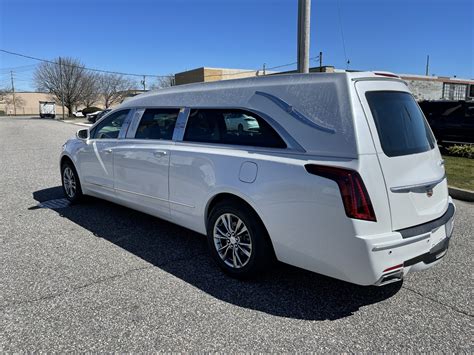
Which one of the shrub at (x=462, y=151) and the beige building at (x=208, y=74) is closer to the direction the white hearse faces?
the beige building

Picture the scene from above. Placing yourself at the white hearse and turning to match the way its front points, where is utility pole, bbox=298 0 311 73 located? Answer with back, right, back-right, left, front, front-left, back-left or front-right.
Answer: front-right

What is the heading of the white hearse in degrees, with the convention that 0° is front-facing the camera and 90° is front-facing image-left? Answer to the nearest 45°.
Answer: approximately 135°

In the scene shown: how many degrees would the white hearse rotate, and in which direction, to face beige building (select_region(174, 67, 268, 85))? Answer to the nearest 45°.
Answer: approximately 45° to its right

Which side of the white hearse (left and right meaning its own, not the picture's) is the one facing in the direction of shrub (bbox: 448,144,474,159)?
right

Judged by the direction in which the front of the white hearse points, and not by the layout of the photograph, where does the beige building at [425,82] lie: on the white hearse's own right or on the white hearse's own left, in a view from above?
on the white hearse's own right
